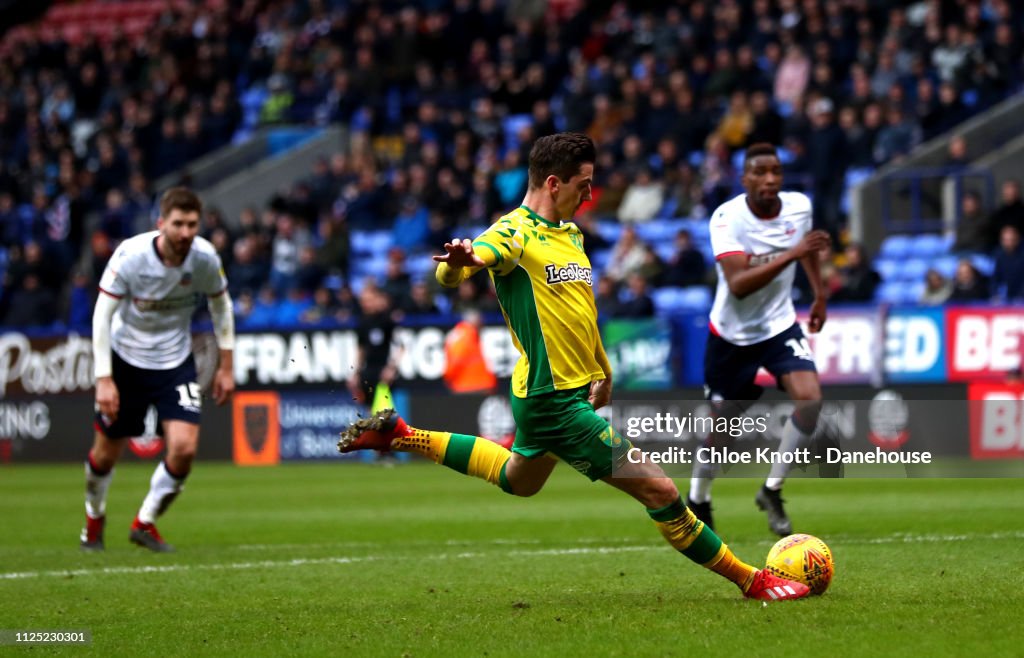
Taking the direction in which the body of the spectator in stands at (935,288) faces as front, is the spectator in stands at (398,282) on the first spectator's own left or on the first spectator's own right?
on the first spectator's own right

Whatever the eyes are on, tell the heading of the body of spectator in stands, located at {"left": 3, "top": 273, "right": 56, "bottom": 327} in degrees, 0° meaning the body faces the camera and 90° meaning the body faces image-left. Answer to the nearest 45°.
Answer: approximately 0°

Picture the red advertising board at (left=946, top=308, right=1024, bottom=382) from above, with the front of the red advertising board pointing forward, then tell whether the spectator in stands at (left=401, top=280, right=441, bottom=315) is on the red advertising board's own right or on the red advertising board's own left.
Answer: on the red advertising board's own right

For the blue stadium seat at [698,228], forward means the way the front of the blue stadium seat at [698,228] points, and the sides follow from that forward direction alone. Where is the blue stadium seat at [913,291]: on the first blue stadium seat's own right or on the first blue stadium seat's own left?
on the first blue stadium seat's own left

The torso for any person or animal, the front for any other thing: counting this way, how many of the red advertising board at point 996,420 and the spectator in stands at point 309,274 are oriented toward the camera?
2

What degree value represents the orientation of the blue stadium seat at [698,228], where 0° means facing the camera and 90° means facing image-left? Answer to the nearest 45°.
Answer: approximately 0°

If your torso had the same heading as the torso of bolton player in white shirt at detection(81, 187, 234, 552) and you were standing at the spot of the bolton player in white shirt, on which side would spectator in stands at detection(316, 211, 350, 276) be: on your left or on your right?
on your left

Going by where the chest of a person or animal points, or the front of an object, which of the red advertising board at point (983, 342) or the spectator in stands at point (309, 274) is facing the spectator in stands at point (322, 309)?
the spectator in stands at point (309, 274)

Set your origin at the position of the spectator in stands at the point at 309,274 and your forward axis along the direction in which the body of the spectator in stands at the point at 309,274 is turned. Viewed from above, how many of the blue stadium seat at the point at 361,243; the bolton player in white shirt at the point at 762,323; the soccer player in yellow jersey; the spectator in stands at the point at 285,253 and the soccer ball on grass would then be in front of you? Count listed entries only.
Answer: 3
